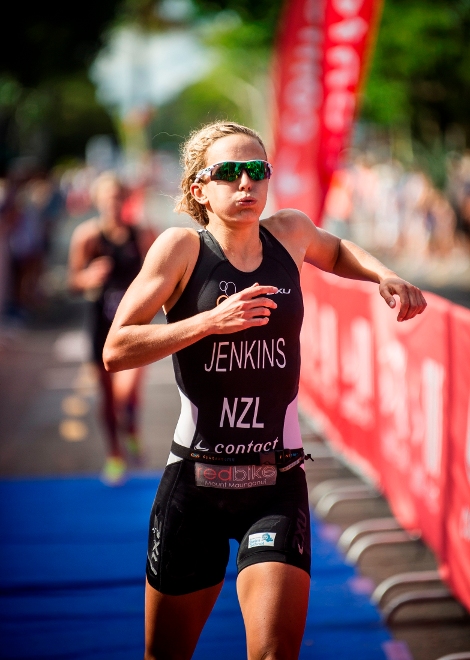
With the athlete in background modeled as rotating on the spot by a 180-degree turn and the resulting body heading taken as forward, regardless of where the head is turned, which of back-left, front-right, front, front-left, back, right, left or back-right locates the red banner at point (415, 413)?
back-right

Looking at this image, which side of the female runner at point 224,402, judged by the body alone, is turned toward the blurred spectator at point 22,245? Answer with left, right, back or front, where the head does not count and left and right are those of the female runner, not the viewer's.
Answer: back

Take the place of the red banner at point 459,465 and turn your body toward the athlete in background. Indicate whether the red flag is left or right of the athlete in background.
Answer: right

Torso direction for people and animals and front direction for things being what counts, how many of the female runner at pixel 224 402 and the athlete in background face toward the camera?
2

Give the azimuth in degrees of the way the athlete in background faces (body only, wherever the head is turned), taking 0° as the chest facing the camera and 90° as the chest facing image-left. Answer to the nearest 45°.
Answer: approximately 0°

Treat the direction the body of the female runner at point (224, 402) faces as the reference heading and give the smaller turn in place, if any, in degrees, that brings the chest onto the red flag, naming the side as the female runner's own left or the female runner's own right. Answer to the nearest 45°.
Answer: approximately 180°

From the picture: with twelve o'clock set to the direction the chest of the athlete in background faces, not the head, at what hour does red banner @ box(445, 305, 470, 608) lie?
The red banner is roughly at 11 o'clock from the athlete in background.

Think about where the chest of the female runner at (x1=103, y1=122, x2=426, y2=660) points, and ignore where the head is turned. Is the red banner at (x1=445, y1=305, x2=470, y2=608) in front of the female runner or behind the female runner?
behind

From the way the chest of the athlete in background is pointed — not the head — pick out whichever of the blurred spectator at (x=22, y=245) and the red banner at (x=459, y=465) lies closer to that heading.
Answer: the red banner

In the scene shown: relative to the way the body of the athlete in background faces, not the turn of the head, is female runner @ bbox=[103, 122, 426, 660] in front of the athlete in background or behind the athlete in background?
in front
